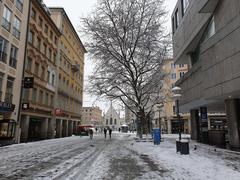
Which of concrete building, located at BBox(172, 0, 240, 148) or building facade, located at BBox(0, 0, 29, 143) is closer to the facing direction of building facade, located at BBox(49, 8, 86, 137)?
the concrete building

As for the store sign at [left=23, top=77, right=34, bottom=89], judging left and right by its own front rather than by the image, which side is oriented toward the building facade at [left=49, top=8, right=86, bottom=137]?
back

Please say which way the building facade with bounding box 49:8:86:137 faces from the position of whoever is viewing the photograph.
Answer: facing to the right of the viewer

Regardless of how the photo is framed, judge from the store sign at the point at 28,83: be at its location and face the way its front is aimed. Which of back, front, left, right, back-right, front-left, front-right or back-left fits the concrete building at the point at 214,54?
front-left

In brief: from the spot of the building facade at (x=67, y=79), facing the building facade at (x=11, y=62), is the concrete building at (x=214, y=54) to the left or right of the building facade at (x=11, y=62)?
left

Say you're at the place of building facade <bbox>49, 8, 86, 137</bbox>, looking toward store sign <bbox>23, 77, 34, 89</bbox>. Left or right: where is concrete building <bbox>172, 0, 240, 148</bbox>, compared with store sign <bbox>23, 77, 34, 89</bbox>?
left

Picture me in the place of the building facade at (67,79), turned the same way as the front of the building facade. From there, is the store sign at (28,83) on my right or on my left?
on my right

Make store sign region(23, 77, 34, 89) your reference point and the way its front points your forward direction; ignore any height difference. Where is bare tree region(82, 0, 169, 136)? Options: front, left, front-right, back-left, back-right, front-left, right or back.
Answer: left

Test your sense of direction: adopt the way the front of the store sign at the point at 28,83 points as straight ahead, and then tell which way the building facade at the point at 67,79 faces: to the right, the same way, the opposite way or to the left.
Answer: to the left

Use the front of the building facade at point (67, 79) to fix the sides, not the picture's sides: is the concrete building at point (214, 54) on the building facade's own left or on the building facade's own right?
on the building facade's own right
